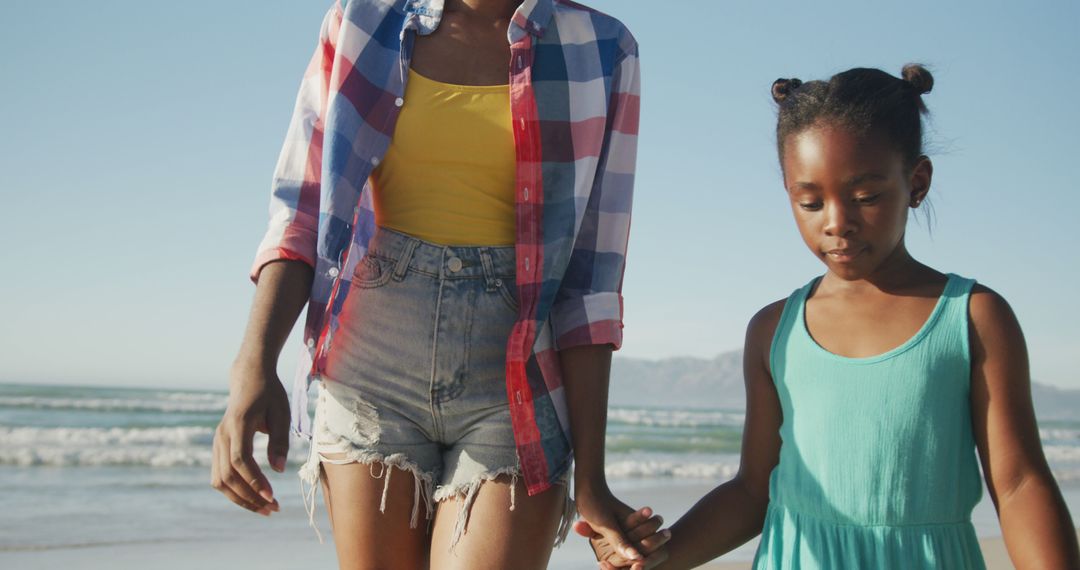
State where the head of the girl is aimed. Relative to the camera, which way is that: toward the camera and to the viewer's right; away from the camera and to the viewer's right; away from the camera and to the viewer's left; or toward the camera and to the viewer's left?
toward the camera and to the viewer's left

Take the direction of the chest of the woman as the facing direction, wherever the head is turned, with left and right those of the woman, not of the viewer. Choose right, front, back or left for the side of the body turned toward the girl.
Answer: left

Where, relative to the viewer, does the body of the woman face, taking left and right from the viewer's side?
facing the viewer
